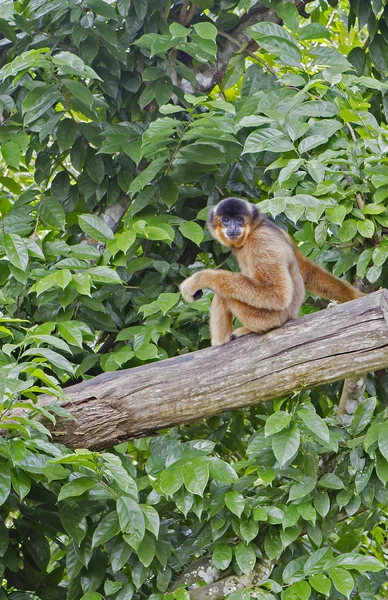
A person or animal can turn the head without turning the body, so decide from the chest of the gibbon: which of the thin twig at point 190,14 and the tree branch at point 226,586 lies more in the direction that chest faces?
the tree branch

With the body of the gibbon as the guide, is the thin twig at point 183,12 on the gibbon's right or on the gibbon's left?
on the gibbon's right

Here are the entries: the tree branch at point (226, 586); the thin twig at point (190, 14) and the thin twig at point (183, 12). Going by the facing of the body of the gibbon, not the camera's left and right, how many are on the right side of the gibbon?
2

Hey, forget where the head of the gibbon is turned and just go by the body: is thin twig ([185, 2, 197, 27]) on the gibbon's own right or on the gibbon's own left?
on the gibbon's own right

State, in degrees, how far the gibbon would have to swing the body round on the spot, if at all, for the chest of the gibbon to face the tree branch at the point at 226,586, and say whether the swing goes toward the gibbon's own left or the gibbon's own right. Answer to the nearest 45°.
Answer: approximately 45° to the gibbon's own left
